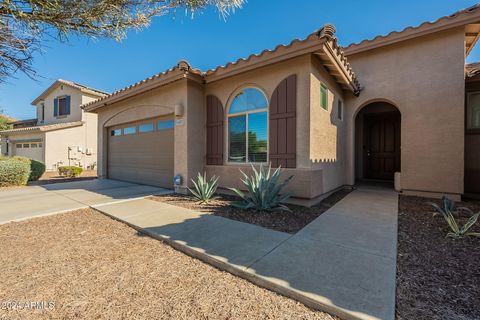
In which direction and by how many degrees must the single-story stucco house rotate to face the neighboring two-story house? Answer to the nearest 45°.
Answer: approximately 45° to its right

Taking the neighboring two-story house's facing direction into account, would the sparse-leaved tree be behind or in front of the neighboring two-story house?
in front

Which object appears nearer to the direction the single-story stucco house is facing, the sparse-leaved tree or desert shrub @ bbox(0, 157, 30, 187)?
the sparse-leaved tree

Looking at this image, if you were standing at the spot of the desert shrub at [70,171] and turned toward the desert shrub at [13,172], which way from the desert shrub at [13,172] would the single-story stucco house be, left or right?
left

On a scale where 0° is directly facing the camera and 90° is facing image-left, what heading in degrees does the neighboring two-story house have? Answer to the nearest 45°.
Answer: approximately 45°

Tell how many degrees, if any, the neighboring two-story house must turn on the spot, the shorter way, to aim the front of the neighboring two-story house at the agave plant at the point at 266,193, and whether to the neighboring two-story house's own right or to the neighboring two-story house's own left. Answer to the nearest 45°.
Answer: approximately 45° to the neighboring two-story house's own left

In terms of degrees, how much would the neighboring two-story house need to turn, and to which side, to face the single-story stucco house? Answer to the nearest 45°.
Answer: approximately 45° to its left

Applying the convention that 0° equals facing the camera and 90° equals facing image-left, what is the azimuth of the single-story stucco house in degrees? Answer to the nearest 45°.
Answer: approximately 45°
